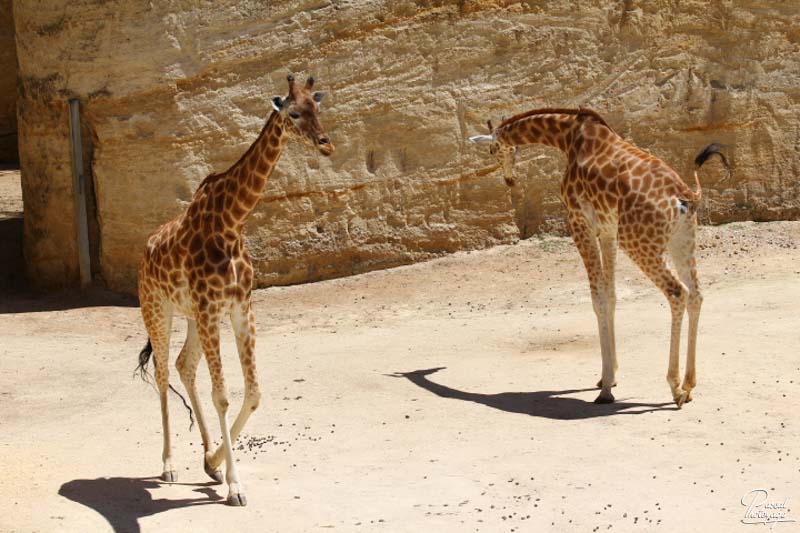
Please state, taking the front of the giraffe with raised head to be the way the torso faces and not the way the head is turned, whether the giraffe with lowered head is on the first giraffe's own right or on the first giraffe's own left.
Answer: on the first giraffe's own left
